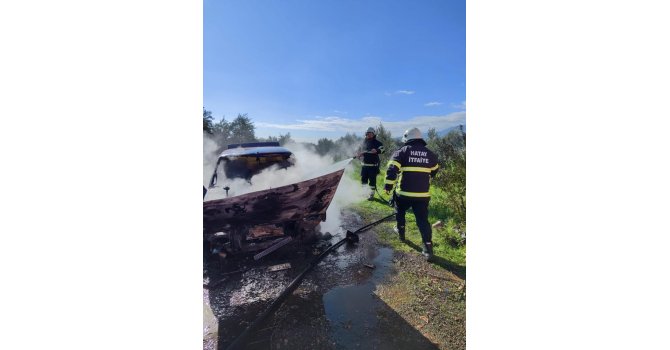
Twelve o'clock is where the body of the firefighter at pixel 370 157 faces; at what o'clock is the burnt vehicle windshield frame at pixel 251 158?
The burnt vehicle windshield frame is roughly at 1 o'clock from the firefighter.

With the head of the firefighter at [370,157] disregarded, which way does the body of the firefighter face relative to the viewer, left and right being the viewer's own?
facing the viewer and to the left of the viewer

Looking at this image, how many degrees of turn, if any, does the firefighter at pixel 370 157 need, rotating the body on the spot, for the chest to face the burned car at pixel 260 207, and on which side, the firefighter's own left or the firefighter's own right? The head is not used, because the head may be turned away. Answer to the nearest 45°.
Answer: approximately 45° to the firefighter's own right
